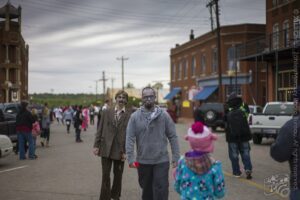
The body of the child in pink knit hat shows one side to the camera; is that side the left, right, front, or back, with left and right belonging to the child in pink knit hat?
back

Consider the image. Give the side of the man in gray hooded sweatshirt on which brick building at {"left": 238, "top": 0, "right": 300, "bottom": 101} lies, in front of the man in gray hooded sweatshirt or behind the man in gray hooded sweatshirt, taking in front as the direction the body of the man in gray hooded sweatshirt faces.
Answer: behind

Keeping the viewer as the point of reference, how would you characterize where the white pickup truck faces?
facing away from the viewer and to the right of the viewer

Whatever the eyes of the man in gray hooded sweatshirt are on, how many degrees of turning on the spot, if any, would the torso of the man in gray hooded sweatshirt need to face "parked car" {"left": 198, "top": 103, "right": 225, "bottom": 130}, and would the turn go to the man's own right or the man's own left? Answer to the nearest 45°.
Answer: approximately 180°

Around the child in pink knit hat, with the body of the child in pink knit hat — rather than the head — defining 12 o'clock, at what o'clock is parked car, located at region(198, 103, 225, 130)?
The parked car is roughly at 12 o'clock from the child in pink knit hat.

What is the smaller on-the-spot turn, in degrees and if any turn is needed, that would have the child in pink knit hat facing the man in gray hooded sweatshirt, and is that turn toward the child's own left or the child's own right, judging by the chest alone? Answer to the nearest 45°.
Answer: approximately 45° to the child's own left
